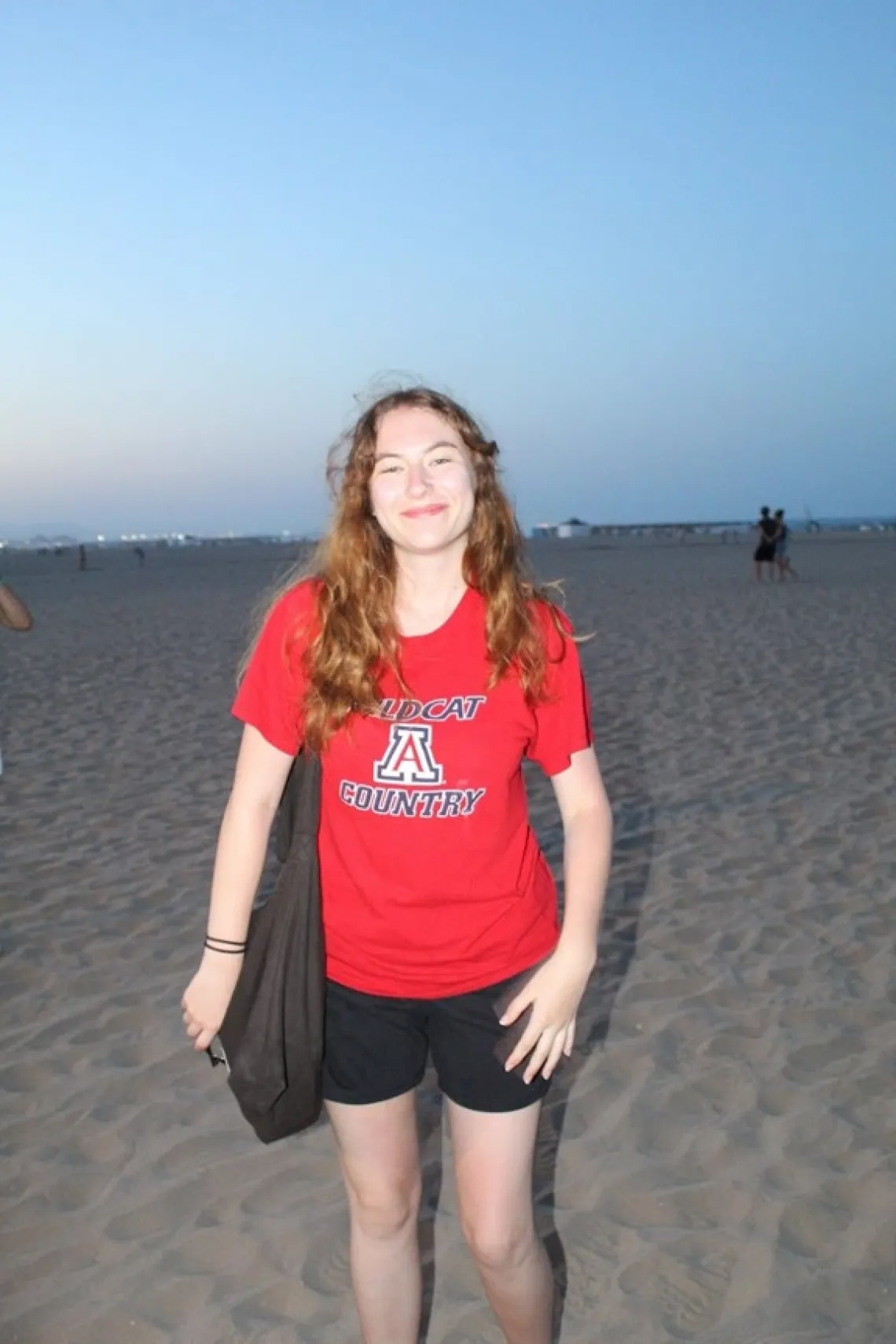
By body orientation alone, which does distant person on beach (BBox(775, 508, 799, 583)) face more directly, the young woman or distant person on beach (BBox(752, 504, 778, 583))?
the distant person on beach

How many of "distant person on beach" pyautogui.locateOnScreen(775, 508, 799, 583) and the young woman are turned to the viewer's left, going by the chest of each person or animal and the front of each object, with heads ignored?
1

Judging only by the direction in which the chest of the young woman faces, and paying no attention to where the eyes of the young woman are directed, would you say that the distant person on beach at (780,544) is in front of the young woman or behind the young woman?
behind

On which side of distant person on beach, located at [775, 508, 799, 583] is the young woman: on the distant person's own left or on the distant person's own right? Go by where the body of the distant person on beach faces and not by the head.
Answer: on the distant person's own left

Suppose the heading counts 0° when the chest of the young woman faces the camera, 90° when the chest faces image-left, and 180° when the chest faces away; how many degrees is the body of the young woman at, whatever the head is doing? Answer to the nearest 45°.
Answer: approximately 0°

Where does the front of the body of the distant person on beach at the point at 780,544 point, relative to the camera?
to the viewer's left

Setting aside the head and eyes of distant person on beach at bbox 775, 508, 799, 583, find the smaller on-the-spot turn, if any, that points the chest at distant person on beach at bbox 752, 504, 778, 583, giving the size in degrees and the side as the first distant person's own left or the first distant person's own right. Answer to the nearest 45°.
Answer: approximately 45° to the first distant person's own left
